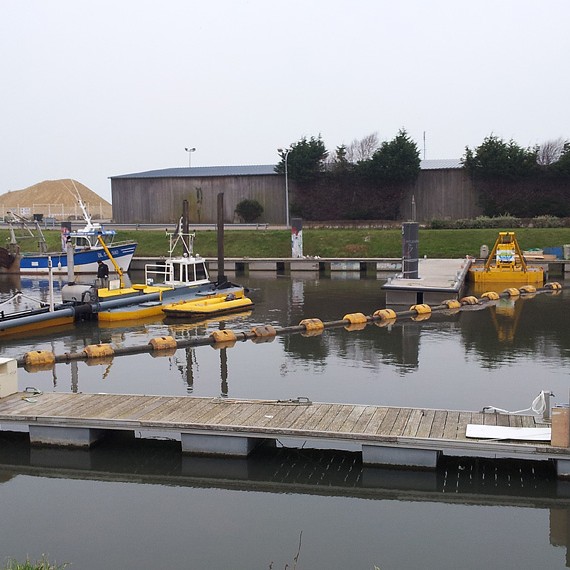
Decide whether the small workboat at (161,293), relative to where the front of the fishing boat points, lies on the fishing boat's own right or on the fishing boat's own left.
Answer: on the fishing boat's own right

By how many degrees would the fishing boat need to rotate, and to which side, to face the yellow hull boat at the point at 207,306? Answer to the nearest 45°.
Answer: approximately 90° to its right

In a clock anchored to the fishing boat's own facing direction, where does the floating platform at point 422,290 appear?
The floating platform is roughly at 2 o'clock from the fishing boat.

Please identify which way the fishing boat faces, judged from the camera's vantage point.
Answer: facing to the right of the viewer

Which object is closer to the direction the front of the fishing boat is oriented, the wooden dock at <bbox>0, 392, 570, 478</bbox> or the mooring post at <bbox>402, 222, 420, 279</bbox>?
the mooring post

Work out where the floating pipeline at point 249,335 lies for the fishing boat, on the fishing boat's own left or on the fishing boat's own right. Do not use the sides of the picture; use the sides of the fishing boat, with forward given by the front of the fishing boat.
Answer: on the fishing boat's own right

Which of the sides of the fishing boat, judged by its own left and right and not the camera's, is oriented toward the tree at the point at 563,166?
front

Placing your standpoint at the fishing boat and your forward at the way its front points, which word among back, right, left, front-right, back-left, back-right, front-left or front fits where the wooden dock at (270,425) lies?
right

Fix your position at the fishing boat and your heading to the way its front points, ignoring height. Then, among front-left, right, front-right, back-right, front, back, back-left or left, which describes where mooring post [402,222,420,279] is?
front-right

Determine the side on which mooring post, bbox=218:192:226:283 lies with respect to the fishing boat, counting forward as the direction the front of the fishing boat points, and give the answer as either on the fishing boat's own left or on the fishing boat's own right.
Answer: on the fishing boat's own right

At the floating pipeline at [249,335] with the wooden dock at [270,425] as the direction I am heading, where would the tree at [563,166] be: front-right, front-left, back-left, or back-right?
back-left
